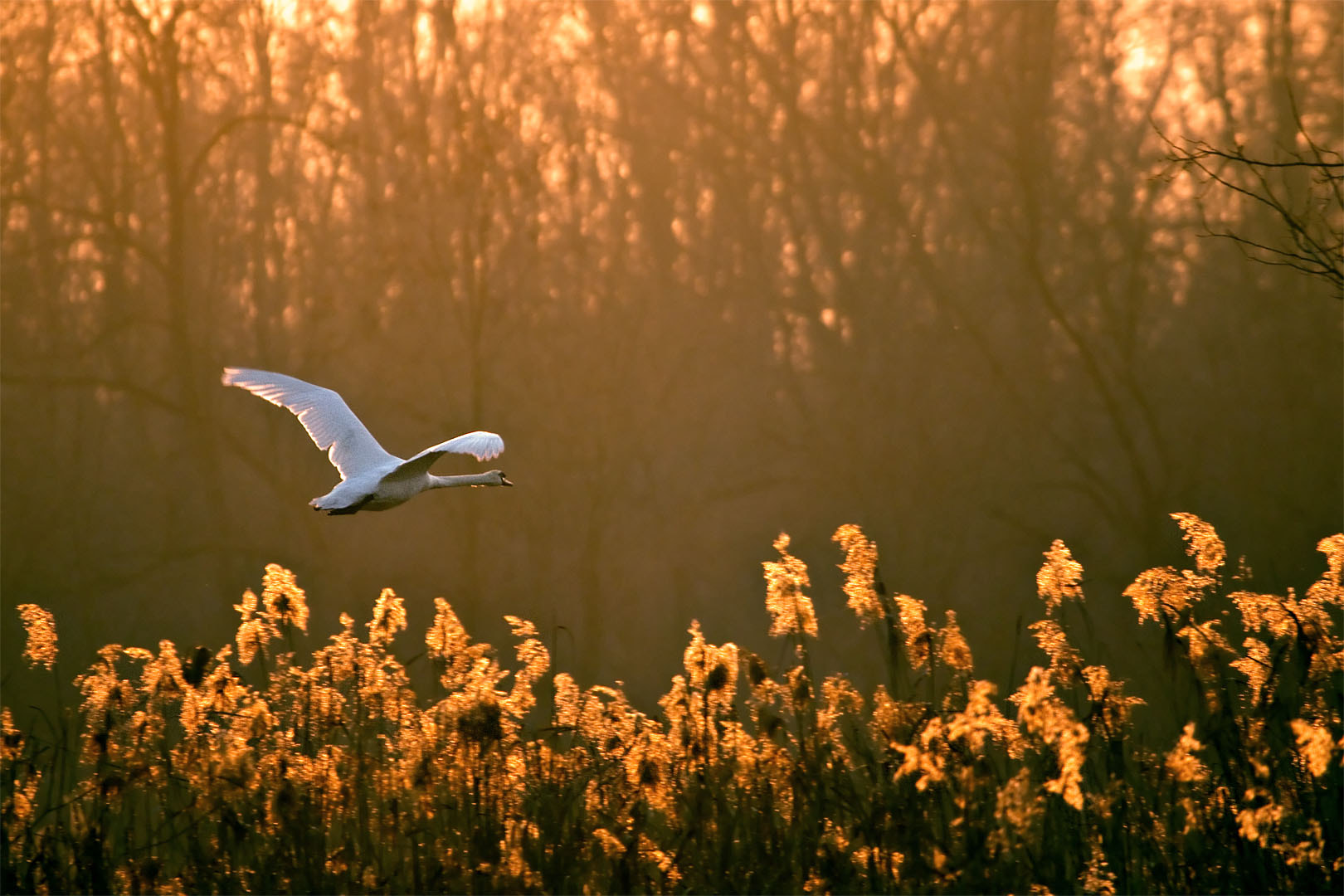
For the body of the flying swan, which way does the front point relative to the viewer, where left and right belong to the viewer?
facing away from the viewer and to the right of the viewer
